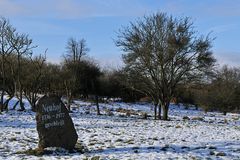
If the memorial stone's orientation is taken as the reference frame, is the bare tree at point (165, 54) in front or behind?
behind

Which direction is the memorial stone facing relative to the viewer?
toward the camera
